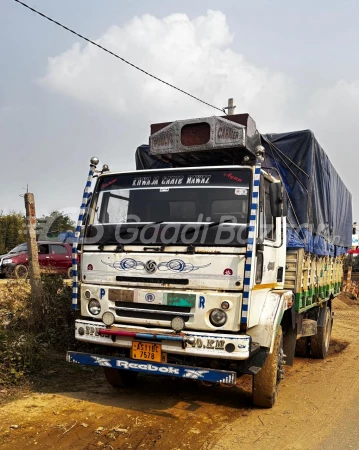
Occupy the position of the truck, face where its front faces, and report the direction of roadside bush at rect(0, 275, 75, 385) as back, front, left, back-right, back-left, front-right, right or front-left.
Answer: right

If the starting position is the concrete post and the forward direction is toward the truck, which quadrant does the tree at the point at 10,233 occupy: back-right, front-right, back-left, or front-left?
back-left

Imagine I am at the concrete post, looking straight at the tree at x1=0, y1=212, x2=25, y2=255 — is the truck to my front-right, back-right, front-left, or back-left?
back-right

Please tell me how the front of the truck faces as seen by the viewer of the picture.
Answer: facing the viewer and to the left of the viewer

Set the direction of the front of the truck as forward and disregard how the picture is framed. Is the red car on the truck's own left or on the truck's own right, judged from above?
on the truck's own right

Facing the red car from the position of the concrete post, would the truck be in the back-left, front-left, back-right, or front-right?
back-right

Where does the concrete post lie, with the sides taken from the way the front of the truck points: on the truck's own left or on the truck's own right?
on the truck's own right

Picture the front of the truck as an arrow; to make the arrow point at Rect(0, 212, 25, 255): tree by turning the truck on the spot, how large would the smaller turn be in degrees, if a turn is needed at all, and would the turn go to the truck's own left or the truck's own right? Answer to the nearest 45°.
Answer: approximately 90° to the truck's own right
